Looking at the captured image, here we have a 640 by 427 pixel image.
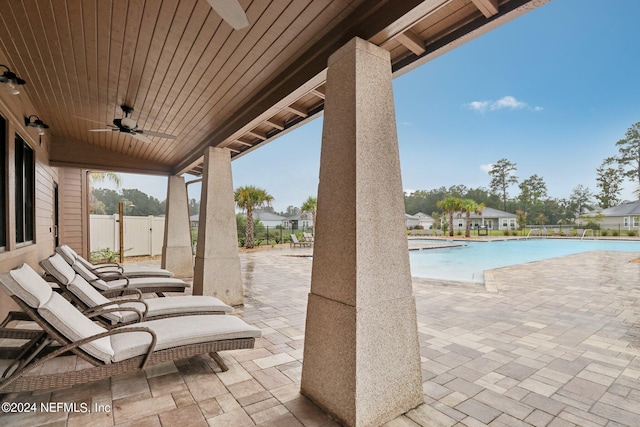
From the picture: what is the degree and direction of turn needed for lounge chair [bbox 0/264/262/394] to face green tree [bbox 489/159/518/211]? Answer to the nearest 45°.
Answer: approximately 45° to its left

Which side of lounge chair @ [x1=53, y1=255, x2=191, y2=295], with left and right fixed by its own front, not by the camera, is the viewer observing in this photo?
right

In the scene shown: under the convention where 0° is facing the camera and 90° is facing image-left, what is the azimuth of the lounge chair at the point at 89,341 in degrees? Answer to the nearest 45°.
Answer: approximately 270°

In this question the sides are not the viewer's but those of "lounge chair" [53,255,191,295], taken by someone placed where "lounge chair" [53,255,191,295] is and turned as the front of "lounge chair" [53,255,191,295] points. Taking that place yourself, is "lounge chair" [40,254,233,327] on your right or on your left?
on your right

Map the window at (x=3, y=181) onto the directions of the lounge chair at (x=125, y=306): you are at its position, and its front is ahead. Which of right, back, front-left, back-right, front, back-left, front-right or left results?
back-left

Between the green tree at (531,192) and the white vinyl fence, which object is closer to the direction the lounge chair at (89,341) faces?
the green tree

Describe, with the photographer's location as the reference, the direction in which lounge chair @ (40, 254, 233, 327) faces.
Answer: facing to the right of the viewer

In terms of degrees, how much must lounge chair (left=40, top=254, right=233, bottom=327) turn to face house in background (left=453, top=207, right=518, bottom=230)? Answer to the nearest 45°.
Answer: approximately 45° to its left

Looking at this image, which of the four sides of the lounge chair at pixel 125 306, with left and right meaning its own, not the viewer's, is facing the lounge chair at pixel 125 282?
left
